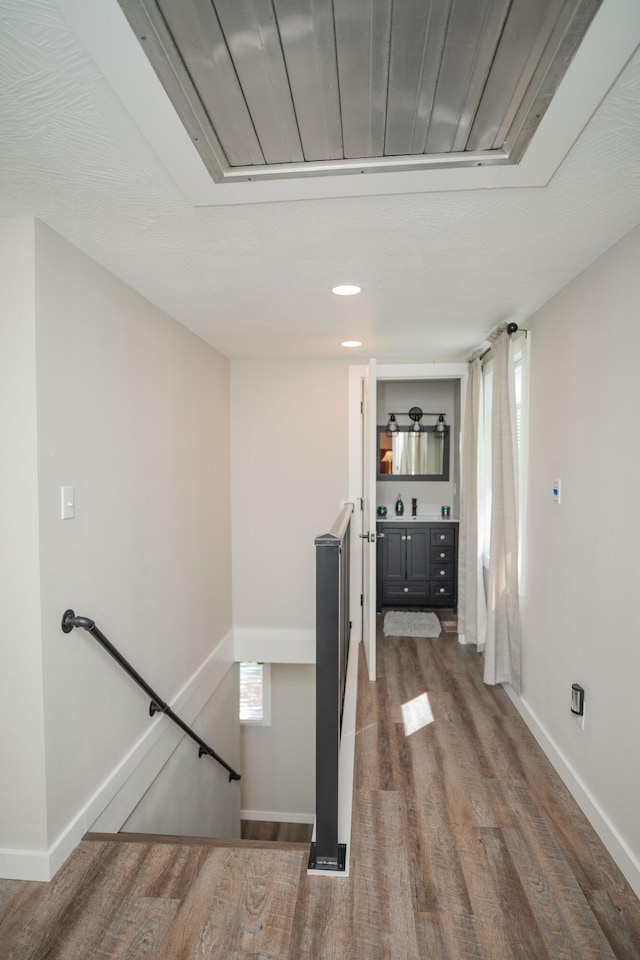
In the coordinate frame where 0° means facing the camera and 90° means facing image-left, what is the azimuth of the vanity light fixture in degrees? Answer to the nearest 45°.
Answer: approximately 0°

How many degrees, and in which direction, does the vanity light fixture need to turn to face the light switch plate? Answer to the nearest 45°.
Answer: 0° — it already faces it

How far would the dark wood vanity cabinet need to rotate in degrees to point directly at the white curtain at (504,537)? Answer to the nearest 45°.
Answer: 0° — it already faces it

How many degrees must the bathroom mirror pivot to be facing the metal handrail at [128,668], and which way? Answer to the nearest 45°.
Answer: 0° — it already faces it

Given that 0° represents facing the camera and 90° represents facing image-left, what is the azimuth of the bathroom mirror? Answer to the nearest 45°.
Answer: approximately 0°
